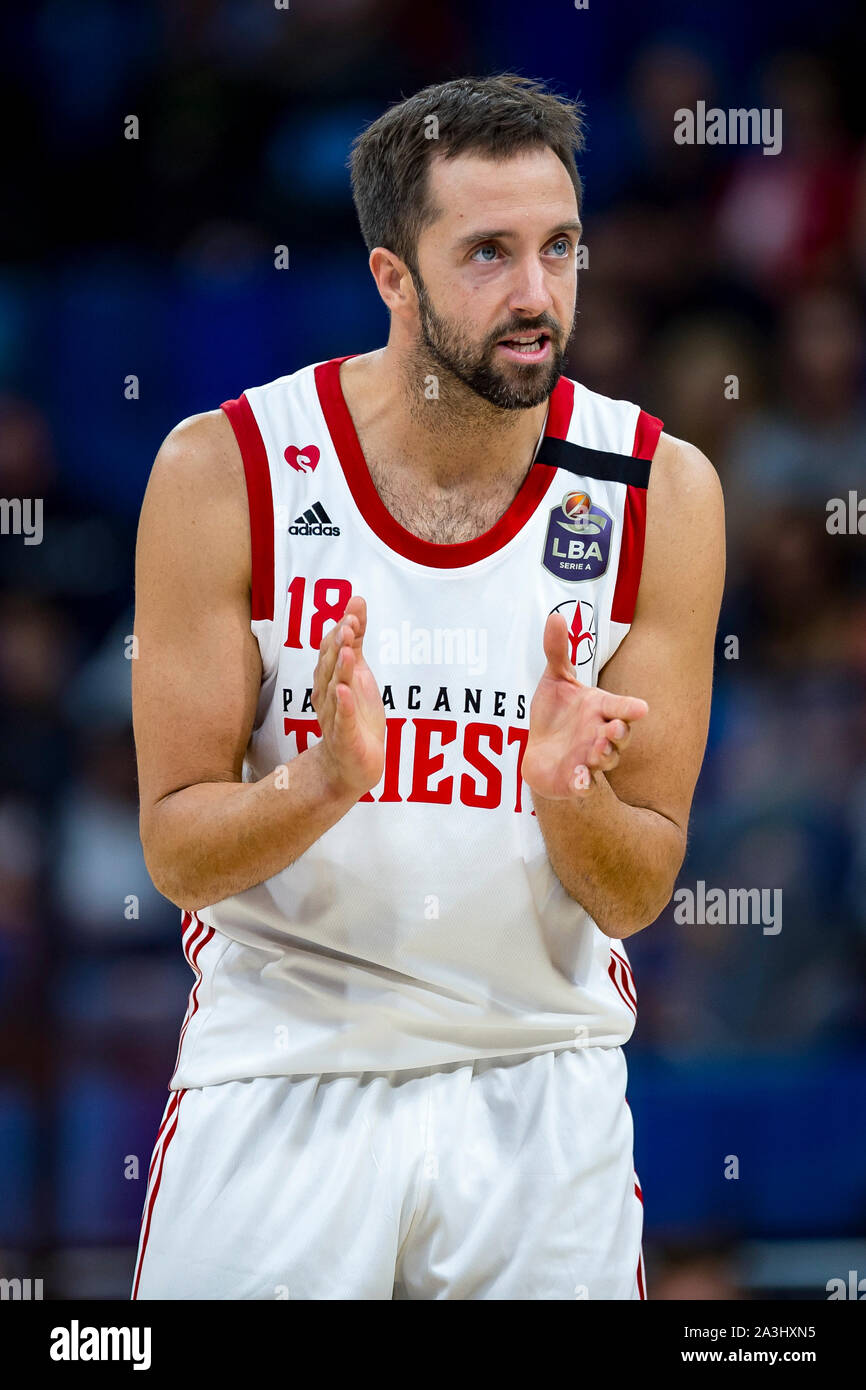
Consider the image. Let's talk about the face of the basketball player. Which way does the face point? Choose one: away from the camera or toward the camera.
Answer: toward the camera

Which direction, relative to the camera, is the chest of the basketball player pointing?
toward the camera
